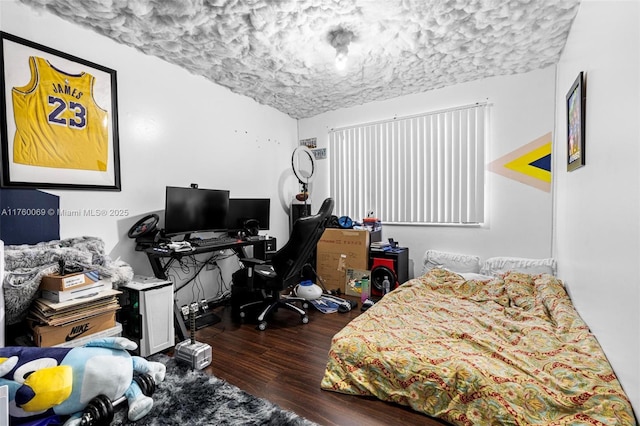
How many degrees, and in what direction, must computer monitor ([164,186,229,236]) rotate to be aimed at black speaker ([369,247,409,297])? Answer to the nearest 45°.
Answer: approximately 45° to its left

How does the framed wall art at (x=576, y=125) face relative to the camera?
to the viewer's left

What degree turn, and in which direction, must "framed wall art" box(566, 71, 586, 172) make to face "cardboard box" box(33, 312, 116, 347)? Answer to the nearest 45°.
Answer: approximately 45° to its left

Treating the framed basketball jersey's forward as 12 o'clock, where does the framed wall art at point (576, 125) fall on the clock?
The framed wall art is roughly at 12 o'clock from the framed basketball jersey.

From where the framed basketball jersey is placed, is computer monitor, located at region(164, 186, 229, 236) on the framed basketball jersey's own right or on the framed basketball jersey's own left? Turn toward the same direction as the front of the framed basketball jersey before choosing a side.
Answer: on the framed basketball jersey's own left

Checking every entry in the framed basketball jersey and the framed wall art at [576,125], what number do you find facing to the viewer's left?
1

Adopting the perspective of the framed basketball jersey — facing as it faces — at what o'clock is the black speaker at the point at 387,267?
The black speaker is roughly at 11 o'clock from the framed basketball jersey.
